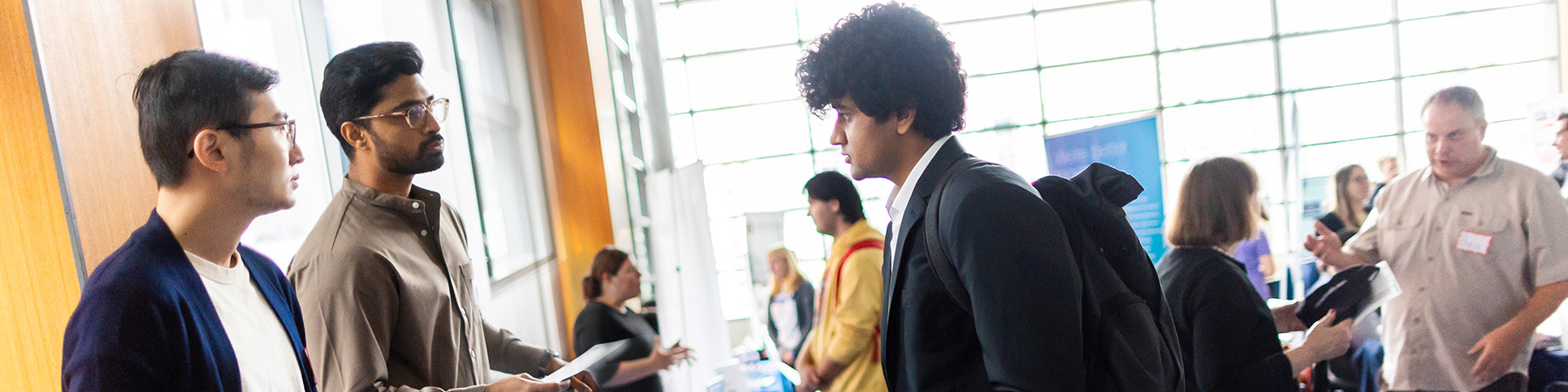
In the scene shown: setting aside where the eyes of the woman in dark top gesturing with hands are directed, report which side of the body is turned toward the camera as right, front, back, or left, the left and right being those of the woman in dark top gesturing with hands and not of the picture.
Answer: right

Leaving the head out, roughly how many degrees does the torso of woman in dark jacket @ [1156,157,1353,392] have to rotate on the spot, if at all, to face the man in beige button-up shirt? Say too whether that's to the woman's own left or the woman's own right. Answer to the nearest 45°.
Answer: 0° — they already face them

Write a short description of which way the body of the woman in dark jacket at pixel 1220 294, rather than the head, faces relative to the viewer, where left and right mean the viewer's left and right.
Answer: facing away from the viewer and to the right of the viewer

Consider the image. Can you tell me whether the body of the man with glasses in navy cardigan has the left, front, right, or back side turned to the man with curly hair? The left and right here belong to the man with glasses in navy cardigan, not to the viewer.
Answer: front

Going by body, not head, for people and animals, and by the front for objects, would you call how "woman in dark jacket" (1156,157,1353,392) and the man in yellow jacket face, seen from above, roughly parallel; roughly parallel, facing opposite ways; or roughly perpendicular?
roughly parallel, facing opposite ways

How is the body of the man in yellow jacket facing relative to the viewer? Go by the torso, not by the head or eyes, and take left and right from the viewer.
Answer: facing to the left of the viewer

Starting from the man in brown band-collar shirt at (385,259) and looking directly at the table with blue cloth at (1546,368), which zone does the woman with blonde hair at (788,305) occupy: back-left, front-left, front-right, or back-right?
front-left

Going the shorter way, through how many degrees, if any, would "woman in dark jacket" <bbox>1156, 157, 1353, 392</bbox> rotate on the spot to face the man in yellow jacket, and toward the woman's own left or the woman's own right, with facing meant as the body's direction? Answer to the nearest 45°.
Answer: approximately 135° to the woman's own left

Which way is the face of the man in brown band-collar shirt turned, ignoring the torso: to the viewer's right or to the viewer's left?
to the viewer's right

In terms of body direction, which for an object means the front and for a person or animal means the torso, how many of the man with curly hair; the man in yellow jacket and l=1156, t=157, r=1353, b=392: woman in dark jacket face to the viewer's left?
2

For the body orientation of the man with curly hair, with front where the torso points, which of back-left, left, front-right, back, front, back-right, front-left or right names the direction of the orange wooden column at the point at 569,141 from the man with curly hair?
front-right

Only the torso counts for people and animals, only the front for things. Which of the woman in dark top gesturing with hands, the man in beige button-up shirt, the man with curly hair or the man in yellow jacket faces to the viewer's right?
the woman in dark top gesturing with hands

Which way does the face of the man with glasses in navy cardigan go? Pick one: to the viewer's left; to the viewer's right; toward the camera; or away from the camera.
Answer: to the viewer's right

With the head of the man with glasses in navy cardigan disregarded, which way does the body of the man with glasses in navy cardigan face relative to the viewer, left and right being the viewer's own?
facing the viewer and to the right of the viewer
